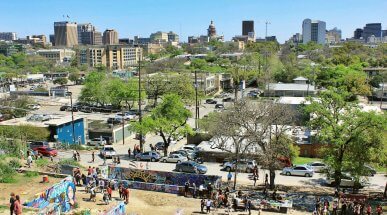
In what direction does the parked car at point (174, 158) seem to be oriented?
to the viewer's left

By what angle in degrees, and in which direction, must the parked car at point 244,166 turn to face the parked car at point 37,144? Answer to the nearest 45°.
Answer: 0° — it already faces it

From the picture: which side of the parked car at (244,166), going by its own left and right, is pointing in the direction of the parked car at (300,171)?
back

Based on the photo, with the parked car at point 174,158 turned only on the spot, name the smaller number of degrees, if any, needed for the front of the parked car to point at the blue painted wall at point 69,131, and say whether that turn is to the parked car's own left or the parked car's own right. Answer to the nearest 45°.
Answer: approximately 45° to the parked car's own right

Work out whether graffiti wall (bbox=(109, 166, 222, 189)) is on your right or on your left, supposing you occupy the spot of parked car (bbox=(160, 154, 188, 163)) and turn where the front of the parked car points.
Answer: on your left

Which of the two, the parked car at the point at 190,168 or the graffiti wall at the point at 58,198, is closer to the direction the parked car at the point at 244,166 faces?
the parked car

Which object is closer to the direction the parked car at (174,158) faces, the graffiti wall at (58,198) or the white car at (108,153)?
the white car

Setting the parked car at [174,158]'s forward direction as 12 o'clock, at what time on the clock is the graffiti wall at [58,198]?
The graffiti wall is roughly at 10 o'clock from the parked car.

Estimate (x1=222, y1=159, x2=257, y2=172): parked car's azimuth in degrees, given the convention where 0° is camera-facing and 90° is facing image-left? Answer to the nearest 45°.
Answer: approximately 90°

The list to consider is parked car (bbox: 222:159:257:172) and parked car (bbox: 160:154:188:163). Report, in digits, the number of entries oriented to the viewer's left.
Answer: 2
